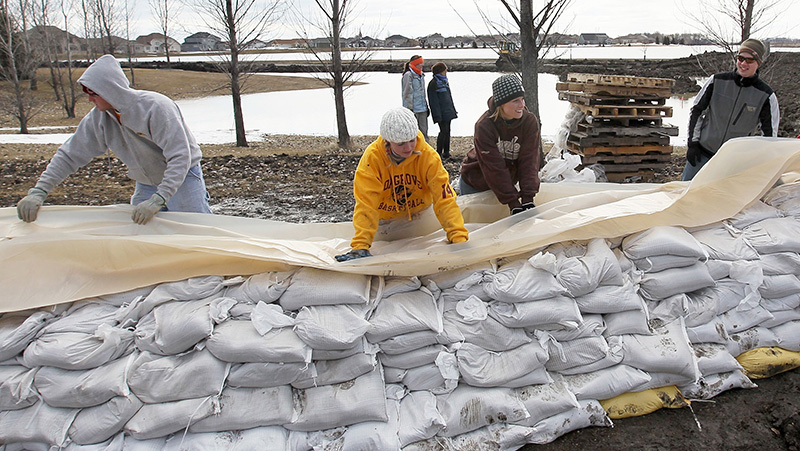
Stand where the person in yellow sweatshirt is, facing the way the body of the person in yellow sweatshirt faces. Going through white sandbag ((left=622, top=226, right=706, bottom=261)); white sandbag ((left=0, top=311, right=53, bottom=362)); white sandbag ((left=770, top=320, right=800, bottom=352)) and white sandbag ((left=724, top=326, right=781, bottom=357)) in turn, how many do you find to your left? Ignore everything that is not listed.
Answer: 3

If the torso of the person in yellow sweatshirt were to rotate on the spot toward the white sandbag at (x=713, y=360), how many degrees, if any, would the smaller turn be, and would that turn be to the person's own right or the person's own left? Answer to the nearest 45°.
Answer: approximately 90° to the person's own left

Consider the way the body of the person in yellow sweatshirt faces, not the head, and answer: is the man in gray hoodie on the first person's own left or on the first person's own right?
on the first person's own right

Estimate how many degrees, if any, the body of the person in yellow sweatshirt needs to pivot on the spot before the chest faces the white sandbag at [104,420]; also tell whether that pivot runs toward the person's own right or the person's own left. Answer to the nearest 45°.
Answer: approximately 45° to the person's own right

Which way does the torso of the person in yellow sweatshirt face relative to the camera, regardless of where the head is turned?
toward the camera

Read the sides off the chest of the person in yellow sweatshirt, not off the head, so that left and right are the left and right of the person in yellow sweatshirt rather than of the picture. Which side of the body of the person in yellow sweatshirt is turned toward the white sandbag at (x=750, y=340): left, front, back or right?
left
